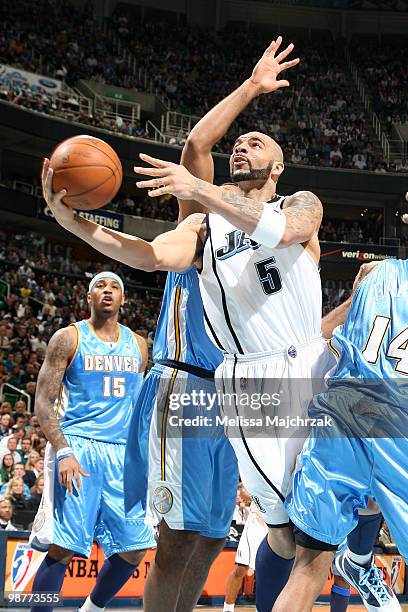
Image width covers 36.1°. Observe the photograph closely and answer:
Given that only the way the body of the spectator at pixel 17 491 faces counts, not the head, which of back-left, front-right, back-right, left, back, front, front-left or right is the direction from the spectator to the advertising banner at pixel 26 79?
back-left

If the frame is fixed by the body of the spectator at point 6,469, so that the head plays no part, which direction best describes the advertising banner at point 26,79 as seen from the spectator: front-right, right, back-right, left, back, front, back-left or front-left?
back-left

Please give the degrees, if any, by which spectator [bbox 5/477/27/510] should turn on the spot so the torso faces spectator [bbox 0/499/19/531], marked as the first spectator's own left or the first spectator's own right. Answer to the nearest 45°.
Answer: approximately 45° to the first spectator's own right

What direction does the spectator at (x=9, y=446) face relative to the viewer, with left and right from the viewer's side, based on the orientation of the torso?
facing the viewer and to the right of the viewer

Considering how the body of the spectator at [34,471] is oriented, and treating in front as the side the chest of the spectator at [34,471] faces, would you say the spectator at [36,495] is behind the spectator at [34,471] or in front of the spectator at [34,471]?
in front

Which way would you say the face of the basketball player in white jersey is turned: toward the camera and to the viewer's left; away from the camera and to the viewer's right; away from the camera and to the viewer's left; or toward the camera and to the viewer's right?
toward the camera and to the viewer's left

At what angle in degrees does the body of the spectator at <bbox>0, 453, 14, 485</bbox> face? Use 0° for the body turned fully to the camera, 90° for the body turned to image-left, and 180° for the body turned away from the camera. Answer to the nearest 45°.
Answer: approximately 315°

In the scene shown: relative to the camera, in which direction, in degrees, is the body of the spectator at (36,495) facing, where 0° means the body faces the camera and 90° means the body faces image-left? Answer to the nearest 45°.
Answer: approximately 315°

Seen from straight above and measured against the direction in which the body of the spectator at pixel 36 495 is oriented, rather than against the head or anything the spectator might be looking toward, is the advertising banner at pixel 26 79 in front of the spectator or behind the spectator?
behind

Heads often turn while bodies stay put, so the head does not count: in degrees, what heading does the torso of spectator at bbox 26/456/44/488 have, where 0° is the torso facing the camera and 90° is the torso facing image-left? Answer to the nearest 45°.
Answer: approximately 315°

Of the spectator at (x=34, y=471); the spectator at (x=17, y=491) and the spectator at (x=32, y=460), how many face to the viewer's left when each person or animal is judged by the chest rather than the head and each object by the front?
0

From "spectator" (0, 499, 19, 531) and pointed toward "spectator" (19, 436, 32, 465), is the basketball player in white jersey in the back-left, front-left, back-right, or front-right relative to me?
back-right
